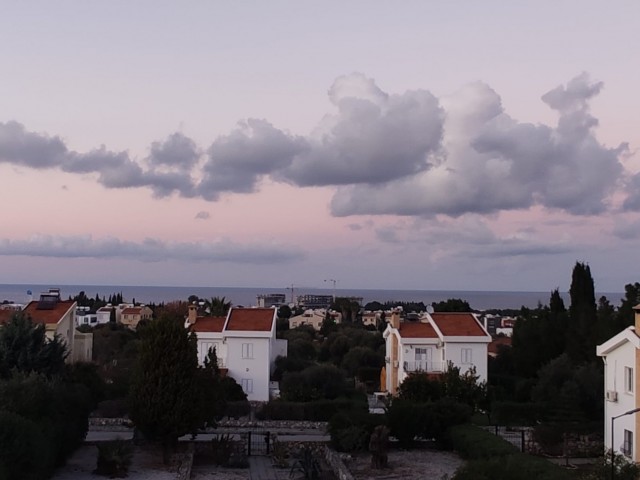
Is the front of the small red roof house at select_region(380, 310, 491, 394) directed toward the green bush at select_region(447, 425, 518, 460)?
yes

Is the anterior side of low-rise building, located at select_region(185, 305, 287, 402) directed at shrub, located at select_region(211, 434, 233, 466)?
yes

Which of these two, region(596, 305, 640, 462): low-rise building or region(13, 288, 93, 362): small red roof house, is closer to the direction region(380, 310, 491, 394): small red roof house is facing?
the low-rise building

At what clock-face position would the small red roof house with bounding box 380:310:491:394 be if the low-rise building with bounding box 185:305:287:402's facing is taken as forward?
The small red roof house is roughly at 9 o'clock from the low-rise building.

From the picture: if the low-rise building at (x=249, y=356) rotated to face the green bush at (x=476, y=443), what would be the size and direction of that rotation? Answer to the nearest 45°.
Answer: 0° — it already faces it

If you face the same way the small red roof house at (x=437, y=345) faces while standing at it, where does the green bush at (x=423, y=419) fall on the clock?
The green bush is roughly at 12 o'clock from the small red roof house.

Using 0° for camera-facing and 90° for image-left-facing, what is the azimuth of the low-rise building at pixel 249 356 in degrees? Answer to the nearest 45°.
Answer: approximately 0°
